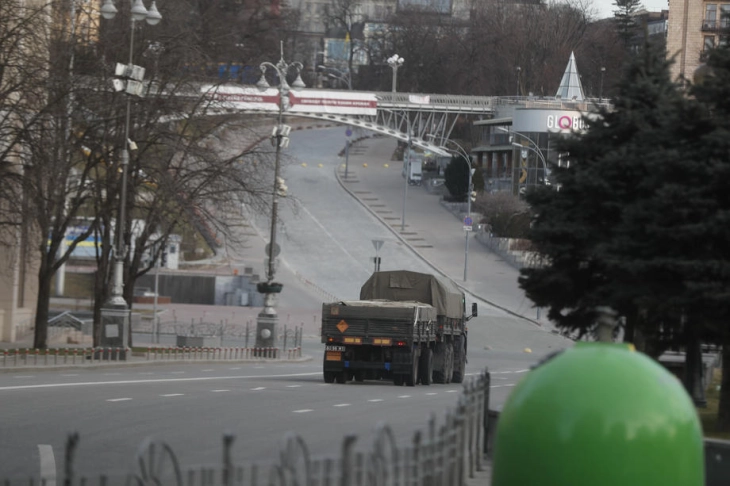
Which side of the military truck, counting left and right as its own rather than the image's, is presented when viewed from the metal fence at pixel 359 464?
back

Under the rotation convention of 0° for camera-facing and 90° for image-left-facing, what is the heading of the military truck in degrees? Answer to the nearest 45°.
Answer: approximately 180°

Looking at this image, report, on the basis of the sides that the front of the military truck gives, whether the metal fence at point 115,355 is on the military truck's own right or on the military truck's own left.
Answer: on the military truck's own left

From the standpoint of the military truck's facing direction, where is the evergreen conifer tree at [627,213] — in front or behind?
behind
